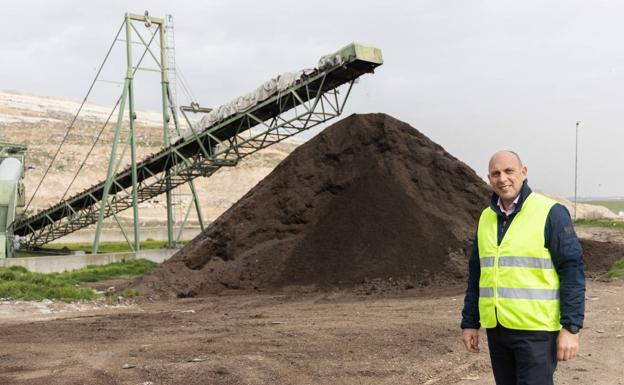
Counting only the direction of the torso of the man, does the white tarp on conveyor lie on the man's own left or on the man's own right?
on the man's own right

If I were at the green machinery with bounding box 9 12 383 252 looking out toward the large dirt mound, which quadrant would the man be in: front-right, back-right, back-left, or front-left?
front-right

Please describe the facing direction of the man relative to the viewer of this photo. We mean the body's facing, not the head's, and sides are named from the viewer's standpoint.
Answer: facing the viewer and to the left of the viewer

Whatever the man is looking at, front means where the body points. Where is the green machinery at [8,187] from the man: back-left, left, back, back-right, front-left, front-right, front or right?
right

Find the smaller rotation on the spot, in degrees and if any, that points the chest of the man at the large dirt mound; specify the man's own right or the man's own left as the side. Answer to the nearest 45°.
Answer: approximately 135° to the man's own right

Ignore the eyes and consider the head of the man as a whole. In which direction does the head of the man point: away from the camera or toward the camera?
toward the camera

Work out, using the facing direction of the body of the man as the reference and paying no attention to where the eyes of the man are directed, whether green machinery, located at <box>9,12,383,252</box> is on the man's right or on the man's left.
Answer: on the man's right
